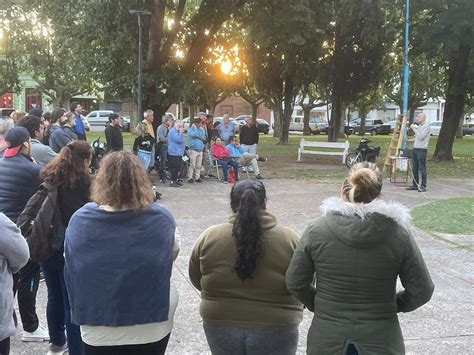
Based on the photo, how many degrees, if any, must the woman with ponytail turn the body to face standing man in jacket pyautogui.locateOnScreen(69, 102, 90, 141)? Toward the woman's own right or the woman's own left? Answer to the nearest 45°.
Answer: approximately 45° to the woman's own left

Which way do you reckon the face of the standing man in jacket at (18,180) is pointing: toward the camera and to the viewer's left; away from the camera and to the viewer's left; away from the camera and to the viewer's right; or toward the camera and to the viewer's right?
away from the camera and to the viewer's right

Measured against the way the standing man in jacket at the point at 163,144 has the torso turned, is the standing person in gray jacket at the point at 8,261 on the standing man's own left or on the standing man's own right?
on the standing man's own right

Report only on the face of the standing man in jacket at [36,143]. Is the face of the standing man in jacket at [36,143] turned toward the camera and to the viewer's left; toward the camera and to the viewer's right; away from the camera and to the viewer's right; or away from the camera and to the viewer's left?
away from the camera and to the viewer's right

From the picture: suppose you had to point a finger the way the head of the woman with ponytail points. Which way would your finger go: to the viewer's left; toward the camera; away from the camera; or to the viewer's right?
away from the camera

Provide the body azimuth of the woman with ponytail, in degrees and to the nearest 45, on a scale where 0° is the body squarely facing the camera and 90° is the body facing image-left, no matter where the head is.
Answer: approximately 180°
